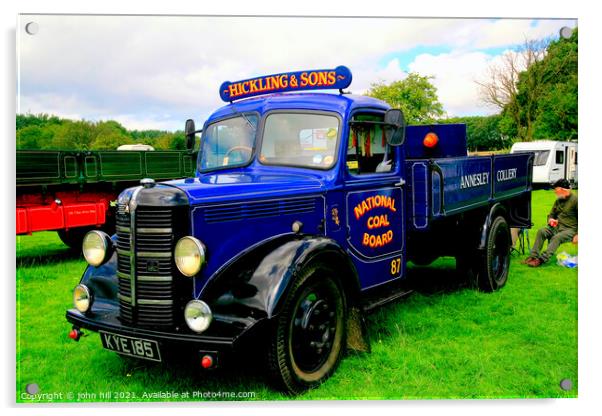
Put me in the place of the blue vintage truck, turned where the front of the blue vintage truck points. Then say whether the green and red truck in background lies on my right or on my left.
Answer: on my right

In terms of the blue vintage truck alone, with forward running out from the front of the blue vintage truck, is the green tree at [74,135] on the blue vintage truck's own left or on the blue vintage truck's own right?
on the blue vintage truck's own right

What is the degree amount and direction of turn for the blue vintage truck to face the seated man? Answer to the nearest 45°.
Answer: approximately 180°

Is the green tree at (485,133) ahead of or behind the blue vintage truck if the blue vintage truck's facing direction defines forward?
behind

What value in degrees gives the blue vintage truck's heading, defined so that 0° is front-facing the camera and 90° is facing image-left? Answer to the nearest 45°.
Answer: approximately 45°
